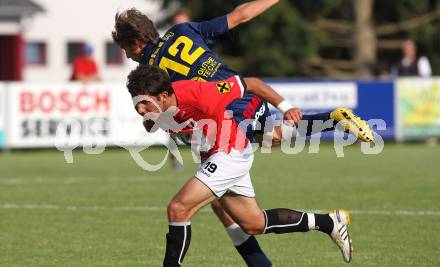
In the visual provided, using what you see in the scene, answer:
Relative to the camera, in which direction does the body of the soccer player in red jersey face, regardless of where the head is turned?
to the viewer's left

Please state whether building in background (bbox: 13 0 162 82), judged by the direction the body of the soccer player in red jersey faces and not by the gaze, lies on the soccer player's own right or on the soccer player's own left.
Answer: on the soccer player's own right

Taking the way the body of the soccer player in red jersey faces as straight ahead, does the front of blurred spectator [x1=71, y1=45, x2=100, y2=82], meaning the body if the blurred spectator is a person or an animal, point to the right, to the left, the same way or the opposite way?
to the left

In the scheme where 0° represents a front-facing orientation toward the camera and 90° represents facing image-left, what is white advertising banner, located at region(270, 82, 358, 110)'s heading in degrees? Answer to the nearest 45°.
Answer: approximately 0°

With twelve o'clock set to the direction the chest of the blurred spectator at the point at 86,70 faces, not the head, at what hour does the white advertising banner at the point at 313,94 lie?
The white advertising banner is roughly at 9 o'clock from the blurred spectator.

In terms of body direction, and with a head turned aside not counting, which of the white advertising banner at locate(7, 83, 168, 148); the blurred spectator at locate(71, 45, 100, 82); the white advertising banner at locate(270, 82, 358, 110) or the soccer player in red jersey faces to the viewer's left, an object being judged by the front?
the soccer player in red jersey

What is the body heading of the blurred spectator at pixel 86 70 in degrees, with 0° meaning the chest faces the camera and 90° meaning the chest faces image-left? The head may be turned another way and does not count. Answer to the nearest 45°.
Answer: approximately 0°

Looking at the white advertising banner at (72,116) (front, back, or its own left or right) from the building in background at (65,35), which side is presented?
back
